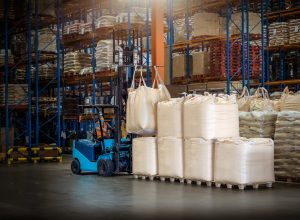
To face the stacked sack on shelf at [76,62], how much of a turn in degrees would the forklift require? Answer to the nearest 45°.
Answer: approximately 135° to its left

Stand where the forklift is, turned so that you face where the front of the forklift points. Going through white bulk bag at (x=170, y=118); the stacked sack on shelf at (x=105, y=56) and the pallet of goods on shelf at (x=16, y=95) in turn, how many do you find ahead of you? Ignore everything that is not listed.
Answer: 1

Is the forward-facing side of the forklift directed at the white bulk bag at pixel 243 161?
yes

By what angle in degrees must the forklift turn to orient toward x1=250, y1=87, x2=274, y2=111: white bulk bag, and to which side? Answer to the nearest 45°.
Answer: approximately 45° to its left

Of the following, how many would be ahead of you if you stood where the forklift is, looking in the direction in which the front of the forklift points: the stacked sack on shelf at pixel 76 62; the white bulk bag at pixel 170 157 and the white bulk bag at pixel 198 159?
2

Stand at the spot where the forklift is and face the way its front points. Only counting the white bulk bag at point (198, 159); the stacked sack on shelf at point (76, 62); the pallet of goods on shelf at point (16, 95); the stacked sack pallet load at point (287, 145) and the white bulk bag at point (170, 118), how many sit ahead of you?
3

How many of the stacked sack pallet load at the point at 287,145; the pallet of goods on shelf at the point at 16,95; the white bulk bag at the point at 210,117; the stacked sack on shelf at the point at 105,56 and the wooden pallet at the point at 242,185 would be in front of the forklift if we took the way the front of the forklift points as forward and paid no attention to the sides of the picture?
3

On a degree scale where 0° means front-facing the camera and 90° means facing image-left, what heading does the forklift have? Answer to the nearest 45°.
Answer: approximately 315°

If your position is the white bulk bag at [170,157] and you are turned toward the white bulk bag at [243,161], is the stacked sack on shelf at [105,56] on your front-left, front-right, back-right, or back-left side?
back-left

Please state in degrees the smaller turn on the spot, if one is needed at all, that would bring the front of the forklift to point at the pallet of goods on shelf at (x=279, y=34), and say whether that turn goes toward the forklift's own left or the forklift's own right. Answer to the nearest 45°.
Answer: approximately 90° to the forklift's own left

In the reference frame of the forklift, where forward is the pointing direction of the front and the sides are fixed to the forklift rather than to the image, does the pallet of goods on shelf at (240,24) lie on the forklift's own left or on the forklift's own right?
on the forklift's own left

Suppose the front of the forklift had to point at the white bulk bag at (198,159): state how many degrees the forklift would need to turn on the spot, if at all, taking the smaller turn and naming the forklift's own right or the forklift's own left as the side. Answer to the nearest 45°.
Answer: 0° — it already faces it

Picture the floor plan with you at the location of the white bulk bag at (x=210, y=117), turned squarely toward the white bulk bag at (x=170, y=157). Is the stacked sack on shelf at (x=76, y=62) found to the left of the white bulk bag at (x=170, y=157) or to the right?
right
